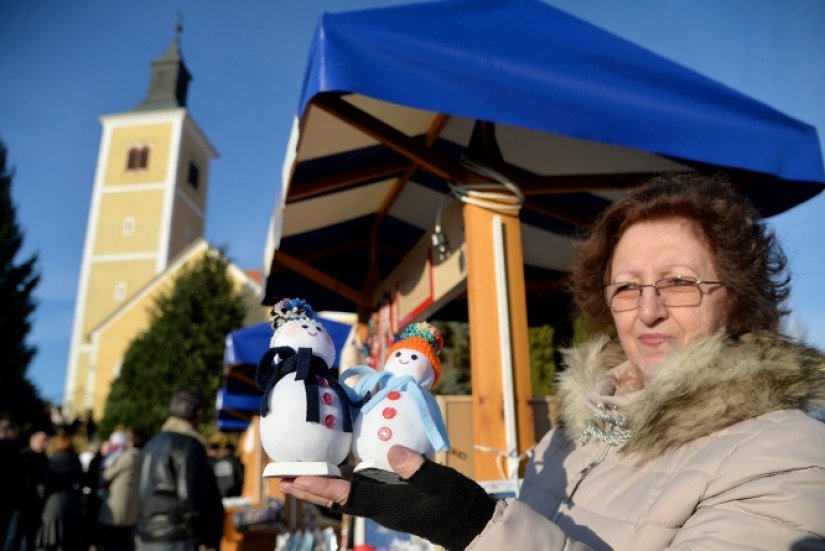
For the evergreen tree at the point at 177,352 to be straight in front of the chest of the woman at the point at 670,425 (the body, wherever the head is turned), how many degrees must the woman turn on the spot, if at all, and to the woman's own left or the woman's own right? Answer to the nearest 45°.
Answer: approximately 90° to the woman's own right

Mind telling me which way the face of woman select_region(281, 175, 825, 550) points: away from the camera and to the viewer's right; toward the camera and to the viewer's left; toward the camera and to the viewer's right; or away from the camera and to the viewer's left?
toward the camera and to the viewer's left

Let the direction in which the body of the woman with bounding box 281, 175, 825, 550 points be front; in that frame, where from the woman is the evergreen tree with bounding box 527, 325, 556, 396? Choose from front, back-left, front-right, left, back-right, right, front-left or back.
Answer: back-right

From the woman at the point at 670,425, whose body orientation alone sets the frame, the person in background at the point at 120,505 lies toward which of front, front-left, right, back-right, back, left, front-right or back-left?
right

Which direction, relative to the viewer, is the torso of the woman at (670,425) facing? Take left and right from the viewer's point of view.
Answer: facing the viewer and to the left of the viewer

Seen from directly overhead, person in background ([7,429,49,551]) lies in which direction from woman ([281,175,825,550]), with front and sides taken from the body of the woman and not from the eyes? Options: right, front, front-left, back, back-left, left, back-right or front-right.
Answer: right

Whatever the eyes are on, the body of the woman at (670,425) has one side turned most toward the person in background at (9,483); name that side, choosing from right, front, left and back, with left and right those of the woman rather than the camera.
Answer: right

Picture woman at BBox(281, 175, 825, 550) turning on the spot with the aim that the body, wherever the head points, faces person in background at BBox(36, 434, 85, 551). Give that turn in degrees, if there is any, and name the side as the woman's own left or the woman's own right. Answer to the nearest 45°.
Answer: approximately 90° to the woman's own right
